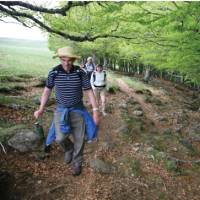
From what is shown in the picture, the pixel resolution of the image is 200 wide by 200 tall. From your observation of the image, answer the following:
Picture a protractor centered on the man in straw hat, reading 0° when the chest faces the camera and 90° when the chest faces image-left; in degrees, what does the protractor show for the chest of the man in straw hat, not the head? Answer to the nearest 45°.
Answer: approximately 0°

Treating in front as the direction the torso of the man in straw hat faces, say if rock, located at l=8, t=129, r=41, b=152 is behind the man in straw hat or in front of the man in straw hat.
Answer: behind

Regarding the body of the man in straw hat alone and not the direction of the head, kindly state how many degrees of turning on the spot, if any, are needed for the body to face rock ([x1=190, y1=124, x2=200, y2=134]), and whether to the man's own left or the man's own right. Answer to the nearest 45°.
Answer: approximately 135° to the man's own left

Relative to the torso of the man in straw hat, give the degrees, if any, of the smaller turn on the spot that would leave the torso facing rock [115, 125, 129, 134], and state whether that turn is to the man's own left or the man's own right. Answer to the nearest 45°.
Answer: approximately 135° to the man's own left

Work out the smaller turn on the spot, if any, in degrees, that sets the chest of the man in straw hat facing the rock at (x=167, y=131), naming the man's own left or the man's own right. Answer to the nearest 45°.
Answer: approximately 135° to the man's own left

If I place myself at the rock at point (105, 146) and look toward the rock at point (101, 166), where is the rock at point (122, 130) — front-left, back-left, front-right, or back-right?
back-left
